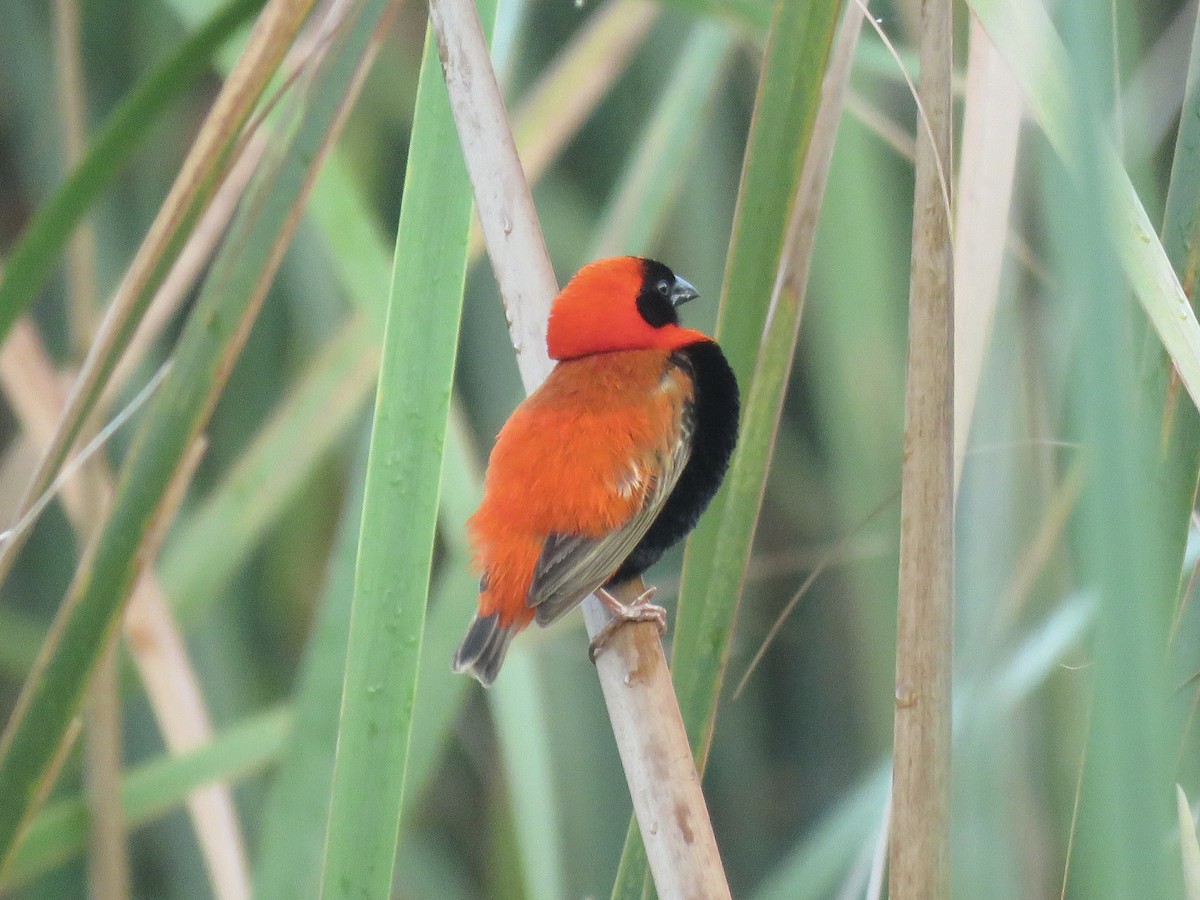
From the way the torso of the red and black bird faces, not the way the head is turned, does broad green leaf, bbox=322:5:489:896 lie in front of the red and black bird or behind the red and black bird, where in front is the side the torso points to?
behind

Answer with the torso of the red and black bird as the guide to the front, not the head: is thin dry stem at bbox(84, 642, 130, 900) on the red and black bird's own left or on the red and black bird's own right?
on the red and black bird's own left

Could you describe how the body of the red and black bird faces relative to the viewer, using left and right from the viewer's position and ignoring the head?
facing away from the viewer and to the right of the viewer

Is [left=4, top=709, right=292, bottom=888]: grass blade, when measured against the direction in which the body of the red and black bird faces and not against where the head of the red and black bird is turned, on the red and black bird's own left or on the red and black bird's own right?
on the red and black bird's own left
